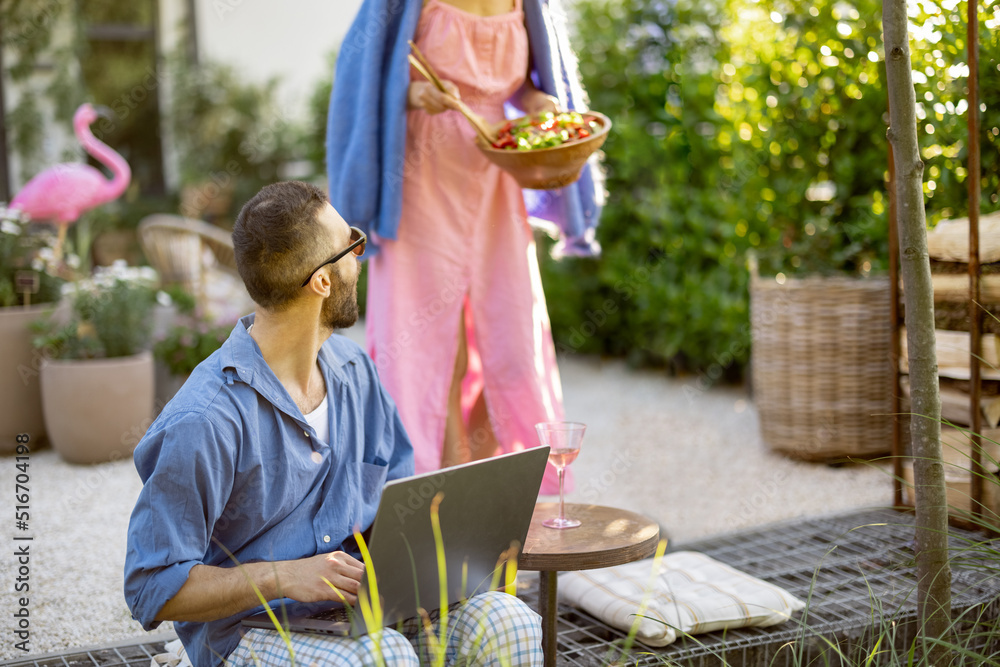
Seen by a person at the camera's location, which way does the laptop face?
facing away from the viewer and to the left of the viewer

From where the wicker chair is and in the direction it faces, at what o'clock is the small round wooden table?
The small round wooden table is roughly at 1 o'clock from the wicker chair.

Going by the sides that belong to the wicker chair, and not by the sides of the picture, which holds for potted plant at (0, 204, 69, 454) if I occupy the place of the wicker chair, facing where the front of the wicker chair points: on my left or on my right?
on my right

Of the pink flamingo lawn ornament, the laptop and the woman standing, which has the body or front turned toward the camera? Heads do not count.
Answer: the woman standing

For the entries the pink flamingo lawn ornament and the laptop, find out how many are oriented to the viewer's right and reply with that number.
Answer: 1

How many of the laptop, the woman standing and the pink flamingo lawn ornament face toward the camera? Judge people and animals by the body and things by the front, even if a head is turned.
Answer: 1

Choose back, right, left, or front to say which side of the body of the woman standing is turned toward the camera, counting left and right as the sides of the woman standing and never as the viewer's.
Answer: front

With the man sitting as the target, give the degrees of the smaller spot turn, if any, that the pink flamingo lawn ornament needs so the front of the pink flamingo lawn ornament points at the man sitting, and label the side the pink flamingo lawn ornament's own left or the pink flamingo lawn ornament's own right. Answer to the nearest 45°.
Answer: approximately 90° to the pink flamingo lawn ornament's own right

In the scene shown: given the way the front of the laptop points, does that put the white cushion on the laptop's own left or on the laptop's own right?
on the laptop's own right

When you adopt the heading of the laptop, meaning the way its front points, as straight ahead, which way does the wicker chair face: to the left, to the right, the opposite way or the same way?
the opposite way

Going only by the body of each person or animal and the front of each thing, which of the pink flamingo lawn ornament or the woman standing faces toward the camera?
the woman standing

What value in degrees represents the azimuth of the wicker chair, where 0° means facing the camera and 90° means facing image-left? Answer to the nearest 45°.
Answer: approximately 315°

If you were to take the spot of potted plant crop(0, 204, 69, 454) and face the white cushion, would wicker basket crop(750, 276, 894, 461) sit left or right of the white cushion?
left

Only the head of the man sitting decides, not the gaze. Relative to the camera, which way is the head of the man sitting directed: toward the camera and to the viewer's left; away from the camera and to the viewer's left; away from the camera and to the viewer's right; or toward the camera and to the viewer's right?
away from the camera and to the viewer's right

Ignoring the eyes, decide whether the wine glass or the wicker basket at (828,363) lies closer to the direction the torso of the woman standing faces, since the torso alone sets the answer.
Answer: the wine glass
